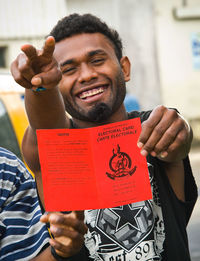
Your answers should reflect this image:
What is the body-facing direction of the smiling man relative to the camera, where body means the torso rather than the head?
toward the camera

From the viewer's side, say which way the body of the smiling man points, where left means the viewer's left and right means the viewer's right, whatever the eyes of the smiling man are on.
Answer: facing the viewer
